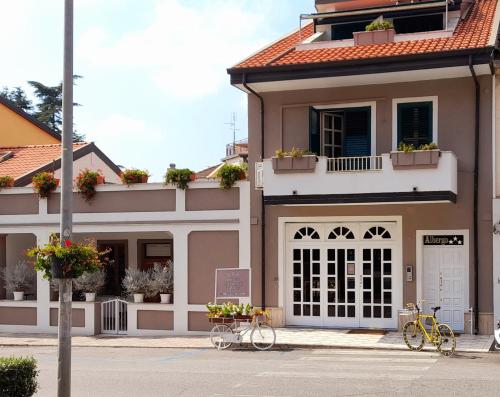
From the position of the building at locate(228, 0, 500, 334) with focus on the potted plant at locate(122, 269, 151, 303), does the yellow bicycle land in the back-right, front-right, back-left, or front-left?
back-left

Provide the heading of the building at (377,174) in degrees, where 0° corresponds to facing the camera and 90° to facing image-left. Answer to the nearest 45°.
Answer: approximately 0°

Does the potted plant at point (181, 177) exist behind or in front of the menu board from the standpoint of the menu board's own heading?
behind

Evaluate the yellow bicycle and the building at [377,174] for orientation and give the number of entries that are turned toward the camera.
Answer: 1

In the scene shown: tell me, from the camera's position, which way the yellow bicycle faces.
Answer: facing away from the viewer and to the left of the viewer

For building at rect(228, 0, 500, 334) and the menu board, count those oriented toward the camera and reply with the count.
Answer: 2

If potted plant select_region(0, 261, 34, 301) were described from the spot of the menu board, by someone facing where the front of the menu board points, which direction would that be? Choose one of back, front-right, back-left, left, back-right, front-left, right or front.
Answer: back-right

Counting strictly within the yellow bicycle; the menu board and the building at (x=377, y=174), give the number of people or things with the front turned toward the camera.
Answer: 2
